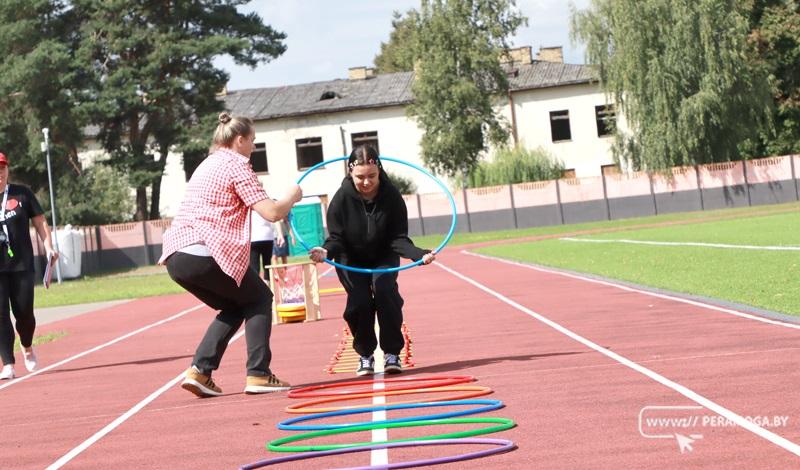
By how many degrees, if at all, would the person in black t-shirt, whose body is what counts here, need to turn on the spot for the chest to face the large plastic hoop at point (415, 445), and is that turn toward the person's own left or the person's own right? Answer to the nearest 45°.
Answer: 0° — they already face it

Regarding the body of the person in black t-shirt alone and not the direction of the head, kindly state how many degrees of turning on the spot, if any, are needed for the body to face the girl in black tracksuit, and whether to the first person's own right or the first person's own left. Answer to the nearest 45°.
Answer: approximately 45° to the first person's own left

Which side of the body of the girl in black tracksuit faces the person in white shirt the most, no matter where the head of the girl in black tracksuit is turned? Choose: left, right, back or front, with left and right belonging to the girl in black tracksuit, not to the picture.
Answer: back

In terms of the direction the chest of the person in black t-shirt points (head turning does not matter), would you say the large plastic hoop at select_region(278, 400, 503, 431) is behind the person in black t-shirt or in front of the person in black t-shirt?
in front

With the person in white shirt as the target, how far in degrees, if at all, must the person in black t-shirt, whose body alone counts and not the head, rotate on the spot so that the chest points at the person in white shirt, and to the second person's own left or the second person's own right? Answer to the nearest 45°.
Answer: approximately 135° to the second person's own left

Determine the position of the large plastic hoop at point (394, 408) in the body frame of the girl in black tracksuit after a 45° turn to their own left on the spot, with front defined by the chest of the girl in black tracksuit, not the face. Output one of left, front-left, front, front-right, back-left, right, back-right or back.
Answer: front-right

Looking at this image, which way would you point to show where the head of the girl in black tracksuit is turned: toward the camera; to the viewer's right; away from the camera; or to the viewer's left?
toward the camera

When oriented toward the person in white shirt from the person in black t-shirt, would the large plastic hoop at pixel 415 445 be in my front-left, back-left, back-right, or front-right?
back-right

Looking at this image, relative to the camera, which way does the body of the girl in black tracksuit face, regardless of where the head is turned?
toward the camera

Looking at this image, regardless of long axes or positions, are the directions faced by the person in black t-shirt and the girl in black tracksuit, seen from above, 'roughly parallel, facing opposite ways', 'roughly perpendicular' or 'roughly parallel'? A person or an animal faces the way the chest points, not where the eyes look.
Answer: roughly parallel

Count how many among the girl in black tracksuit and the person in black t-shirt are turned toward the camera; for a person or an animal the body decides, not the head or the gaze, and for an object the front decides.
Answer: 2

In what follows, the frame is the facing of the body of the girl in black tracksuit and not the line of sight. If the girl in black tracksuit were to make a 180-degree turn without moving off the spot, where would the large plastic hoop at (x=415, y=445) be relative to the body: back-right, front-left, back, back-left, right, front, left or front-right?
back

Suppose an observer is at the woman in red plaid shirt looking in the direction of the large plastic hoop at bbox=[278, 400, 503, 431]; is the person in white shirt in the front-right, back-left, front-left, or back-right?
back-left

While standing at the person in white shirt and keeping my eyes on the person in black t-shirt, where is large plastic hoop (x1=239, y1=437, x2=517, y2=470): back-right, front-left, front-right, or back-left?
front-left
